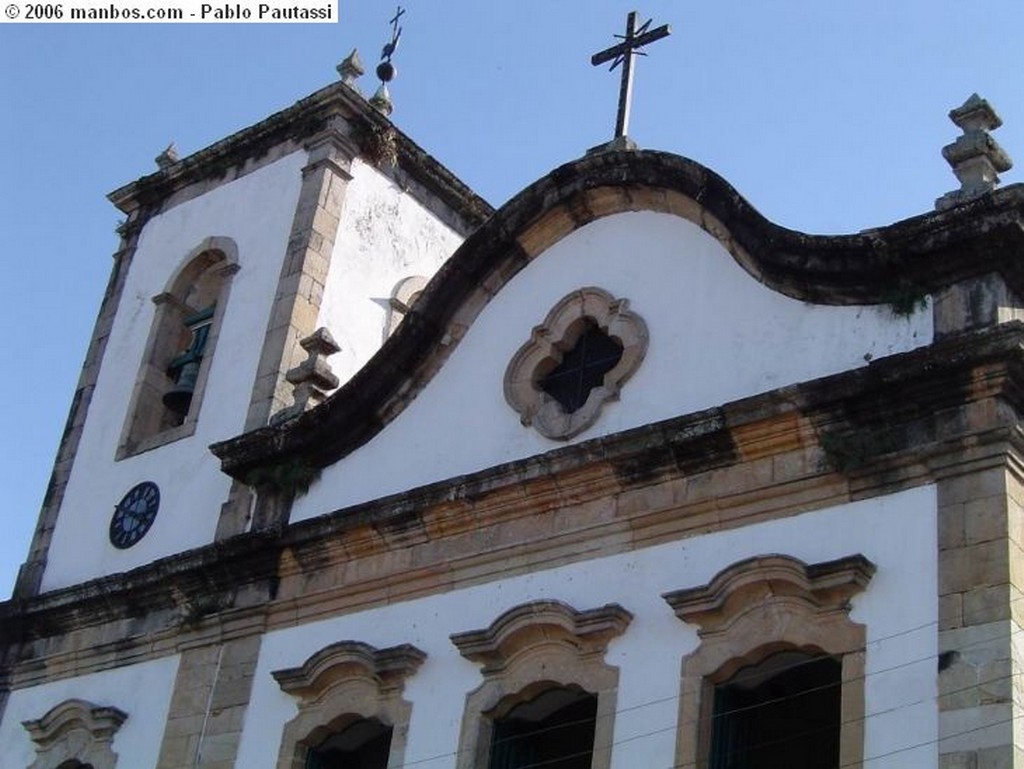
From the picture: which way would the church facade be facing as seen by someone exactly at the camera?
facing the viewer and to the left of the viewer
